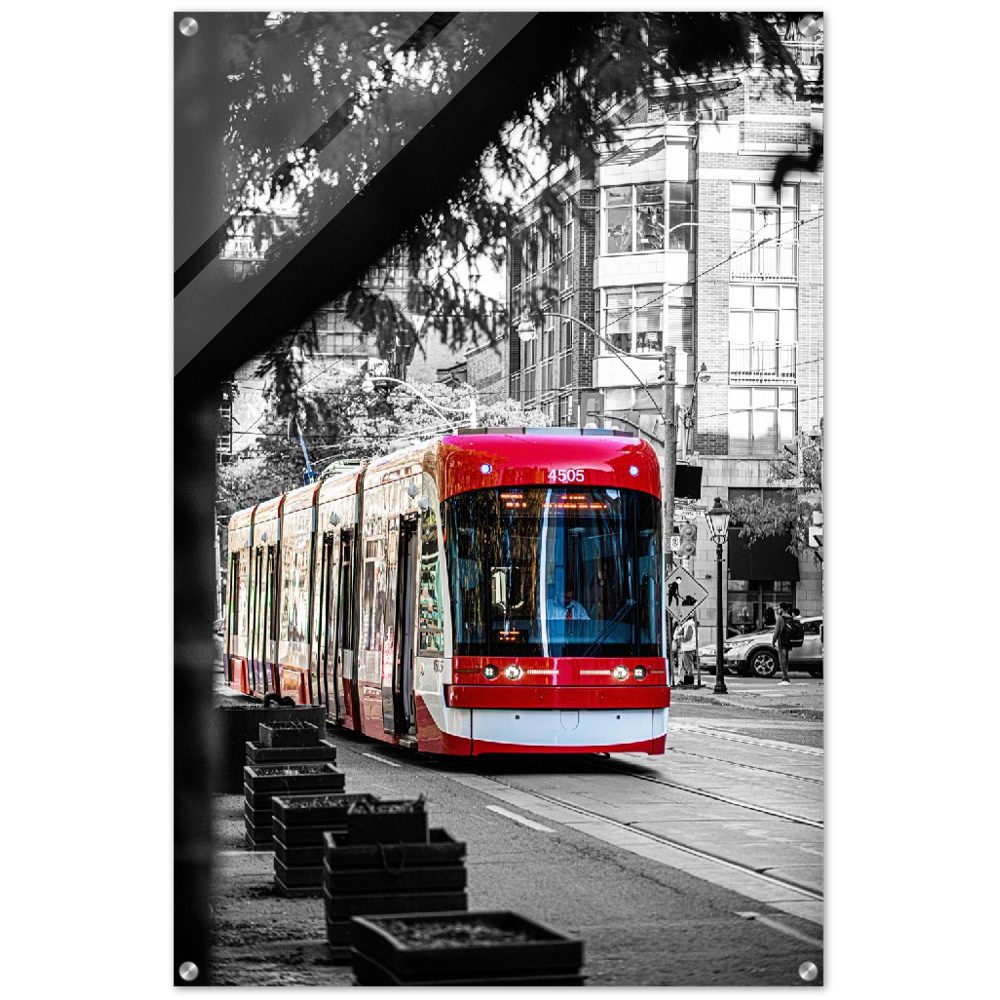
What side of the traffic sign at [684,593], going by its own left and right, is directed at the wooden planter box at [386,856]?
front

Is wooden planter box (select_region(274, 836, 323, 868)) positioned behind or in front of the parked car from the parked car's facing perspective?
in front

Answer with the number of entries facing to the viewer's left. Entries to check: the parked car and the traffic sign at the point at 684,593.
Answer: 1

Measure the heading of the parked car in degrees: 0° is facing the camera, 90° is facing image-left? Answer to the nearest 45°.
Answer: approximately 90°

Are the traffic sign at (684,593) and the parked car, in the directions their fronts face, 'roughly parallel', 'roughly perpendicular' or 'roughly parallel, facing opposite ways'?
roughly perpendicular

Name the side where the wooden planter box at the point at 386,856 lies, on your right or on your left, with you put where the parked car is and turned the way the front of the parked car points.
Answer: on your left

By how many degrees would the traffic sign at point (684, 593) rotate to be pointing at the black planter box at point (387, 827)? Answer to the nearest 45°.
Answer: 0° — it already faces it

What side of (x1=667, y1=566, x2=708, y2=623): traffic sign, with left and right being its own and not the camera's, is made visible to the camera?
front
